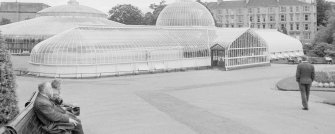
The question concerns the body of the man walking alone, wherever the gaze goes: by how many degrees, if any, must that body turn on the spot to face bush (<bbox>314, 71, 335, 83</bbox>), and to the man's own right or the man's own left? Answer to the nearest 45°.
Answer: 0° — they already face it

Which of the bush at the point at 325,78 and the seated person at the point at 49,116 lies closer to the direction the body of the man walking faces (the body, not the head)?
the bush

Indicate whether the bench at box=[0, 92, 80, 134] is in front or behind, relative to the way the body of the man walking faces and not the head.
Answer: behind

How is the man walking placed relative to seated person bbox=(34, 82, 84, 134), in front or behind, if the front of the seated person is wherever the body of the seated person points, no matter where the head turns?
in front

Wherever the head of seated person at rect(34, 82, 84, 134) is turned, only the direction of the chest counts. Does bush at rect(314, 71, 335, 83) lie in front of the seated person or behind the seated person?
in front

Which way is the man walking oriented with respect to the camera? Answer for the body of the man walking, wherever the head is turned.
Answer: away from the camera

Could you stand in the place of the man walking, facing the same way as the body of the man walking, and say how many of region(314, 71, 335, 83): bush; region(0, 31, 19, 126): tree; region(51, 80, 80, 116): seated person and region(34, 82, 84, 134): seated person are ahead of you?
1

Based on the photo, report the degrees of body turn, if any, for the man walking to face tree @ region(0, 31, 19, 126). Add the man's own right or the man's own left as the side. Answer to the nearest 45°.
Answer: approximately 135° to the man's own left

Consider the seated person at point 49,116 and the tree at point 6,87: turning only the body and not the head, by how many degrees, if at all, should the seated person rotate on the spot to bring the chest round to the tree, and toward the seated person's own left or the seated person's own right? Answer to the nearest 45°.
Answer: approximately 135° to the seated person's own left

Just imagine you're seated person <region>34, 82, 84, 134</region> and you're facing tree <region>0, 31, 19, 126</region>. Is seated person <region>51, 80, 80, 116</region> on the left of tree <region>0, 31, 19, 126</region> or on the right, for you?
right

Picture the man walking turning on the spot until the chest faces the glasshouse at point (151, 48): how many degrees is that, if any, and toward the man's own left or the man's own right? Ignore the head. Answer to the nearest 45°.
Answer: approximately 45° to the man's own left

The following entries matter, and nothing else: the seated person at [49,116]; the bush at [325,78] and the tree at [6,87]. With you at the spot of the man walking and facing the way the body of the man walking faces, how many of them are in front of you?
1
